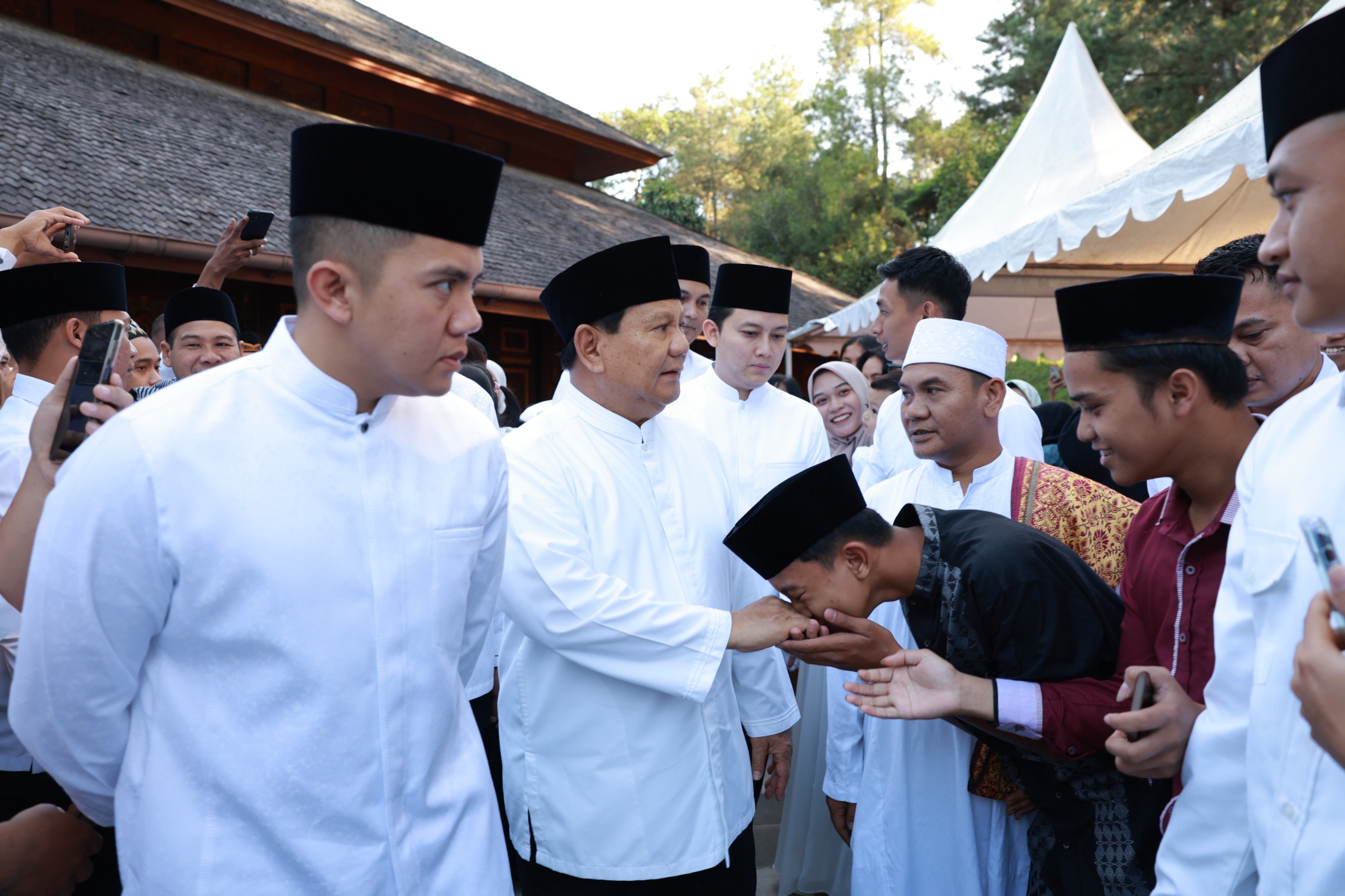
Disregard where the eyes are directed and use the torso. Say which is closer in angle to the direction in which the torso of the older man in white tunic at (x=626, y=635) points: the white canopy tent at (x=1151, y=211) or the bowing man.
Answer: the bowing man

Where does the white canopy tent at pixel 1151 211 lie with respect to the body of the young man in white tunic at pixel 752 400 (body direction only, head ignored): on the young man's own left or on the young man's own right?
on the young man's own left

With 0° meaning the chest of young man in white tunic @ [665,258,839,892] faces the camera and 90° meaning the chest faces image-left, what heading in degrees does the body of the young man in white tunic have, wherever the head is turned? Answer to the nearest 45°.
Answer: approximately 0°

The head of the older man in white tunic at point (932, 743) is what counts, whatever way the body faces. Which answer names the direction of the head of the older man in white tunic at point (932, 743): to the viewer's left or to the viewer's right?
to the viewer's left

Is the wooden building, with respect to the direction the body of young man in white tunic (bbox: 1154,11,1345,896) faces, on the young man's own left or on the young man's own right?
on the young man's own right

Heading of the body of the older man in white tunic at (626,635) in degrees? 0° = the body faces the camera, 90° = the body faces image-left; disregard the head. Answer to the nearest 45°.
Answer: approximately 315°

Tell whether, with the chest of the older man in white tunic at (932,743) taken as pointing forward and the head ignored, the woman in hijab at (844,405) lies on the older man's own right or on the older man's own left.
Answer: on the older man's own right

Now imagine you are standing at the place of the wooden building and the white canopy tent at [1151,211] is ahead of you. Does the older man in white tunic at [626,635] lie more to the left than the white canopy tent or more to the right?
right

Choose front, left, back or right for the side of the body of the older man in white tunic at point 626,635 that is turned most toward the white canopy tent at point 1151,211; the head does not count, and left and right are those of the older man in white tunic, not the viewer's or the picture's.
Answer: left
